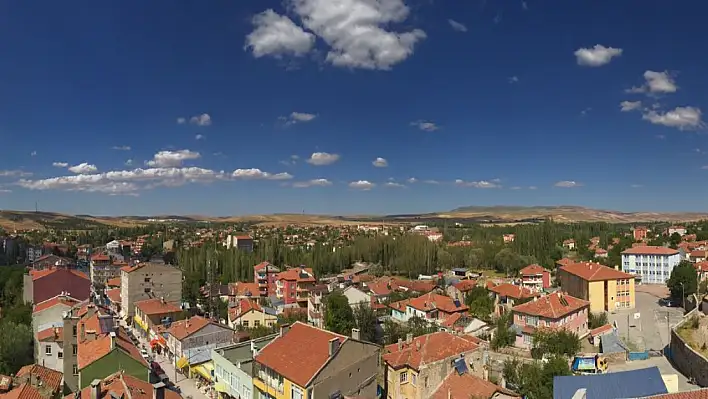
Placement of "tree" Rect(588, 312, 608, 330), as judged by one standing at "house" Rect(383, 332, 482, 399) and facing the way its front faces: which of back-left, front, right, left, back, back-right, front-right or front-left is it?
back

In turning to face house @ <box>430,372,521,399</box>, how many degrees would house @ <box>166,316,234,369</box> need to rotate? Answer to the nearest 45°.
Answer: approximately 90° to its left

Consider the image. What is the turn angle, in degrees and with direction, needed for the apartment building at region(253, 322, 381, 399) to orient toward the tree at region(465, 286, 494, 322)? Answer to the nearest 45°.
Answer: approximately 180°

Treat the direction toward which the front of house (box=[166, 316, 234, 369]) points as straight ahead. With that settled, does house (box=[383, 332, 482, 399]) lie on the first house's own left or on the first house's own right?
on the first house's own left

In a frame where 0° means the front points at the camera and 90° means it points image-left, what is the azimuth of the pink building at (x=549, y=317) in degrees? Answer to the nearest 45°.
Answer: approximately 45°

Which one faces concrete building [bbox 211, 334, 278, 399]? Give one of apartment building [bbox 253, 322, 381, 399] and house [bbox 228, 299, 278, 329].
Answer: the house

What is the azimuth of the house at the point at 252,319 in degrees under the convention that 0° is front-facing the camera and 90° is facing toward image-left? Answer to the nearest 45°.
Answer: approximately 0°

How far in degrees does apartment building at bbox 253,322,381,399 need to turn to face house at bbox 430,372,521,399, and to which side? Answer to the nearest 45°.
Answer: approximately 135° to its left
